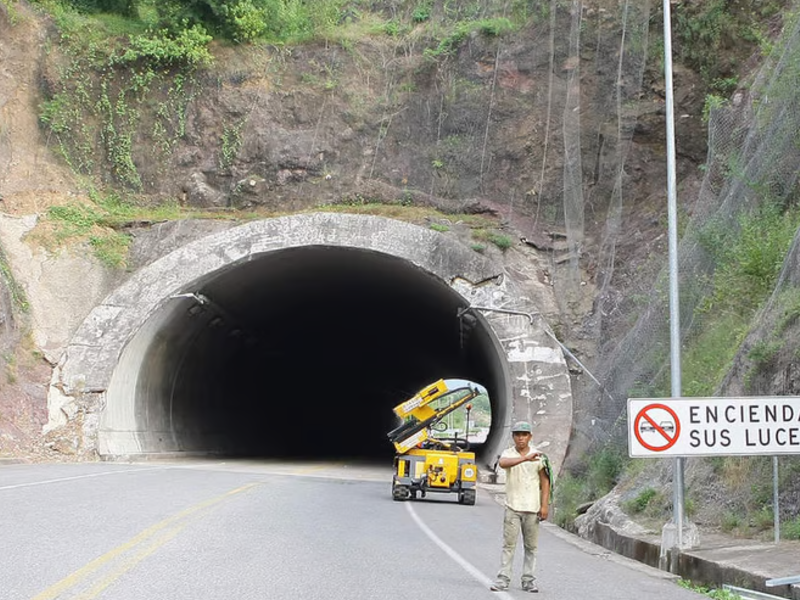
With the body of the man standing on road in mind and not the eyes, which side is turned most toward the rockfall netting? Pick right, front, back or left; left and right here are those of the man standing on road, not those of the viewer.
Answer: back

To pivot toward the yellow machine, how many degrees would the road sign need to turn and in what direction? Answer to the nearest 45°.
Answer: approximately 135° to its right

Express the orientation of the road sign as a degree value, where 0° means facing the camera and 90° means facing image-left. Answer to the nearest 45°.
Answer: approximately 0°

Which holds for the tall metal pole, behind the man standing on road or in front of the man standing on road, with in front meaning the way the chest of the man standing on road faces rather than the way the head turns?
behind

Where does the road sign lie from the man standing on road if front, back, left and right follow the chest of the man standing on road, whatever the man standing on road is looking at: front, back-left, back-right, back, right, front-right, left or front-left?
back-left

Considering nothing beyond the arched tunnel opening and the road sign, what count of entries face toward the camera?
2
